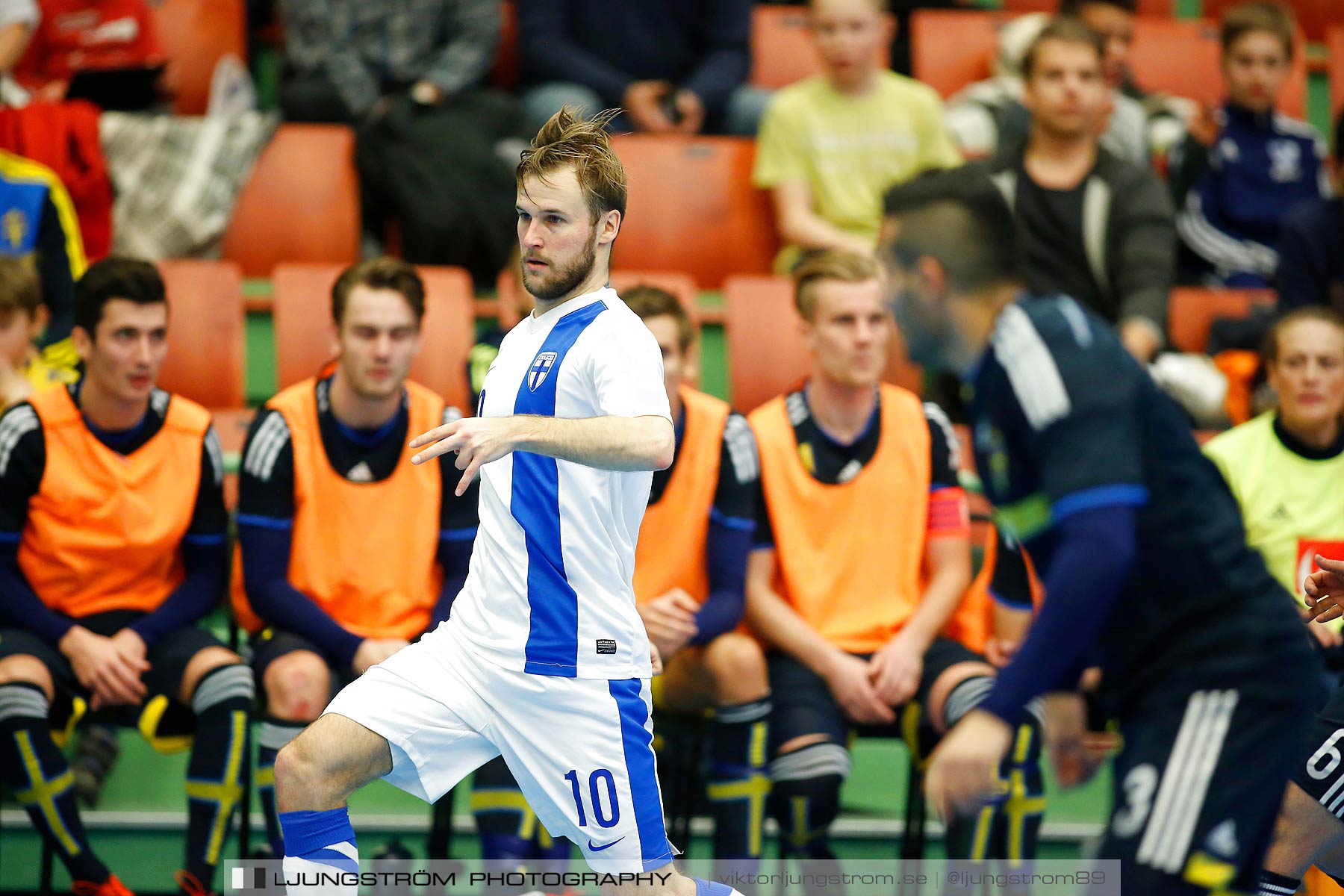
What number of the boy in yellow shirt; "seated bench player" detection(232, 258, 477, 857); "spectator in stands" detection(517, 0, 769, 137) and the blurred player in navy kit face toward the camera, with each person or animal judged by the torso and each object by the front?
3

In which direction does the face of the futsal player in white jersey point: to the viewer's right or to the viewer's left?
to the viewer's left

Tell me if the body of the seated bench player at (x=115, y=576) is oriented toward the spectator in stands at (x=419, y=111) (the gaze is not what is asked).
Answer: no

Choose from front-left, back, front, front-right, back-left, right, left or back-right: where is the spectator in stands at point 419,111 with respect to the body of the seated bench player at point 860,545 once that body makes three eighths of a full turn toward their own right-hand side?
front

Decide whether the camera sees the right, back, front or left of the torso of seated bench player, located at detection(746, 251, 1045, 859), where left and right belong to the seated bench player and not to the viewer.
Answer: front

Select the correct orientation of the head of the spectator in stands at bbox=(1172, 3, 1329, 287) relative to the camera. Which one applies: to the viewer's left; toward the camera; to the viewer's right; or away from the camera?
toward the camera

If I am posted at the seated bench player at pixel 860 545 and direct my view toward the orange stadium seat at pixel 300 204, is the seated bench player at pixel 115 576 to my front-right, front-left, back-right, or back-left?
front-left

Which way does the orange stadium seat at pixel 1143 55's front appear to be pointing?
toward the camera

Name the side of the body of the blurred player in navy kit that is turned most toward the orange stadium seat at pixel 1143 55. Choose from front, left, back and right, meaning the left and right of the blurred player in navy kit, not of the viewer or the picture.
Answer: right

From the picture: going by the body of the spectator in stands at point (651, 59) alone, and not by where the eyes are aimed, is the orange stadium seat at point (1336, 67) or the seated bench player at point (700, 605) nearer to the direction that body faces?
the seated bench player

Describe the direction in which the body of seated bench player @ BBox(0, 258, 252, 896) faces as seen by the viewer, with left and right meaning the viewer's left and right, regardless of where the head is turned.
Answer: facing the viewer

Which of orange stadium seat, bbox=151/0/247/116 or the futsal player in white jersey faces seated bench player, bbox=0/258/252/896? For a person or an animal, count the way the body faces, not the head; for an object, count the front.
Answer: the orange stadium seat

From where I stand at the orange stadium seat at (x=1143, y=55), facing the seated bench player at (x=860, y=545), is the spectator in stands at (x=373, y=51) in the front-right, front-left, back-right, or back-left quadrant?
front-right

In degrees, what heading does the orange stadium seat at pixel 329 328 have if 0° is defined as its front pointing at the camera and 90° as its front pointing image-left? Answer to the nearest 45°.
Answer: approximately 0°

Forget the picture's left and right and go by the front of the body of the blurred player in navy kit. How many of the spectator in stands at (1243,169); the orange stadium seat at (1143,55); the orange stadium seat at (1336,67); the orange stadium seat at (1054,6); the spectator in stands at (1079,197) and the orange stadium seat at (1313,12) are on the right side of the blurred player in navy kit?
6

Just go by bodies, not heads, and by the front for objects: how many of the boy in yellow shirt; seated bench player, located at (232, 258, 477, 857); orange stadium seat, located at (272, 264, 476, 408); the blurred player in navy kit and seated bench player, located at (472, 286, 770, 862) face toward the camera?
4

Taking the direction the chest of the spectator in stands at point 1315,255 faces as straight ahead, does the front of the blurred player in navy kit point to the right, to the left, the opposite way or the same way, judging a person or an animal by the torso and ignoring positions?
to the right

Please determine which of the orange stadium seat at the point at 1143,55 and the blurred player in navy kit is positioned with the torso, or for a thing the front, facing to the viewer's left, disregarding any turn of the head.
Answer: the blurred player in navy kit
